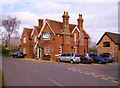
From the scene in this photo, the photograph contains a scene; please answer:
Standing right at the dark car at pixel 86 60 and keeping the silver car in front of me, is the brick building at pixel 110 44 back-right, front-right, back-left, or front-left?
back-right

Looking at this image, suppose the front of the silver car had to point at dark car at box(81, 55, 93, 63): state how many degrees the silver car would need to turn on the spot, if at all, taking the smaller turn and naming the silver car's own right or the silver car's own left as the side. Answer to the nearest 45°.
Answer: approximately 135° to the silver car's own right

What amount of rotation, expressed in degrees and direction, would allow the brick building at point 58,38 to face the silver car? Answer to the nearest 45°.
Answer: approximately 45° to its left

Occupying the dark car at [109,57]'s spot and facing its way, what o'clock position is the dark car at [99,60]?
the dark car at [99,60] is roughly at 8 o'clock from the dark car at [109,57].

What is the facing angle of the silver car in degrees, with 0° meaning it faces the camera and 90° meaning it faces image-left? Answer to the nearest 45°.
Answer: approximately 135°

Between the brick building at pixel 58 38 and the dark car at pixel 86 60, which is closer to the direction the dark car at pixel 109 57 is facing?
the brick building

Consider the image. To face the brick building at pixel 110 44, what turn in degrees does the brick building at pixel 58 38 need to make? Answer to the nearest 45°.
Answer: approximately 135° to its left

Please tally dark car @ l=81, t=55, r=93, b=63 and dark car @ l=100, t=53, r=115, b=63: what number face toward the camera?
0

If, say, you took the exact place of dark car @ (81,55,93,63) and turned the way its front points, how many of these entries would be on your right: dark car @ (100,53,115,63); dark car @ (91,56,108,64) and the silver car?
2

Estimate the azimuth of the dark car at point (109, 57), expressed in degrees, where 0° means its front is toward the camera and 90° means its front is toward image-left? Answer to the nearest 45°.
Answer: approximately 135°

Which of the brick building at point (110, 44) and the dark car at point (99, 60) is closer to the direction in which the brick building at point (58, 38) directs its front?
the dark car

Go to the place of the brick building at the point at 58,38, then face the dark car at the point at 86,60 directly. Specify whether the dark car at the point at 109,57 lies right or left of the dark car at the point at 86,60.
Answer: left
